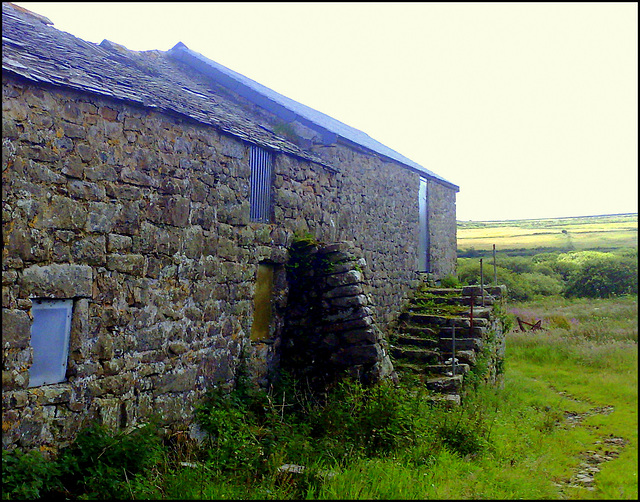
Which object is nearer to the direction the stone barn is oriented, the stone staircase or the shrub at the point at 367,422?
the shrub

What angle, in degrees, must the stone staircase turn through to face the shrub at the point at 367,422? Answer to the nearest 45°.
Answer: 0° — it already faces it

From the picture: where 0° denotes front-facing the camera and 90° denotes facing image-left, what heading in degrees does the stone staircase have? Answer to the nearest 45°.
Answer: approximately 0°

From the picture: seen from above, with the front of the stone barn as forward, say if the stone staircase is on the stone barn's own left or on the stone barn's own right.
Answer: on the stone barn's own left

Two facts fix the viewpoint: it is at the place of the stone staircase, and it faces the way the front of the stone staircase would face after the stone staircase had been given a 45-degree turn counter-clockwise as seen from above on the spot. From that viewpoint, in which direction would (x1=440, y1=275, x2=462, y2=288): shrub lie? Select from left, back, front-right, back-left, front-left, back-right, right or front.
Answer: back-left

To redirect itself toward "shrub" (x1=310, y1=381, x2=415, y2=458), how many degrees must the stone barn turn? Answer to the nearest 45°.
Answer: approximately 45° to its left
